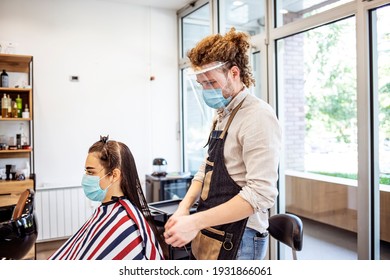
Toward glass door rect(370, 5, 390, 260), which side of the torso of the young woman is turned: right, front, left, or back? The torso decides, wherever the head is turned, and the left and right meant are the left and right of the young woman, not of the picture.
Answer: back

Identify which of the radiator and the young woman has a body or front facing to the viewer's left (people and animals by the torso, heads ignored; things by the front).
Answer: the young woman

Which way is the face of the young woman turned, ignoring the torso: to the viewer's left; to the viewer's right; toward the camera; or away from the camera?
to the viewer's left

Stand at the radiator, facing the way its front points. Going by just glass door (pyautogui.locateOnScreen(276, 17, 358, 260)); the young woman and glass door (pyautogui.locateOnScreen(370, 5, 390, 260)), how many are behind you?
0

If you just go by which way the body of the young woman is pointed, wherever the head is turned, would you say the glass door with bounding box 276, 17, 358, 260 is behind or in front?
behind

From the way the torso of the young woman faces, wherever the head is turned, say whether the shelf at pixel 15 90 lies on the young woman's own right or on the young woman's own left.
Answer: on the young woman's own right

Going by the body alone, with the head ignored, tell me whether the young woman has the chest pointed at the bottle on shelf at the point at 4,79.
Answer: no

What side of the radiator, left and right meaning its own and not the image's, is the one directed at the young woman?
front

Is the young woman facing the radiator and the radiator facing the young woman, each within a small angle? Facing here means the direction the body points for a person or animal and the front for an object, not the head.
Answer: no

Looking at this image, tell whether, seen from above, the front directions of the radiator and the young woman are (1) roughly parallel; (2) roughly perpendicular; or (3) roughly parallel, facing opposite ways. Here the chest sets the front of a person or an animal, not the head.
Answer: roughly perpendicular

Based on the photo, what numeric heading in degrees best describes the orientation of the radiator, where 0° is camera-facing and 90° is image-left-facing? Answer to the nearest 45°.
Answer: approximately 0°

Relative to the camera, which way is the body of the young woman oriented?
to the viewer's left

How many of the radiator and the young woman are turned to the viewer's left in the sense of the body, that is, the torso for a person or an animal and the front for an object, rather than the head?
1

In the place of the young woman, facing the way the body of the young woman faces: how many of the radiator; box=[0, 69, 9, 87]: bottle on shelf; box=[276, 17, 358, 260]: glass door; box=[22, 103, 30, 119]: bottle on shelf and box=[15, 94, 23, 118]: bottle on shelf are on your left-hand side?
0
